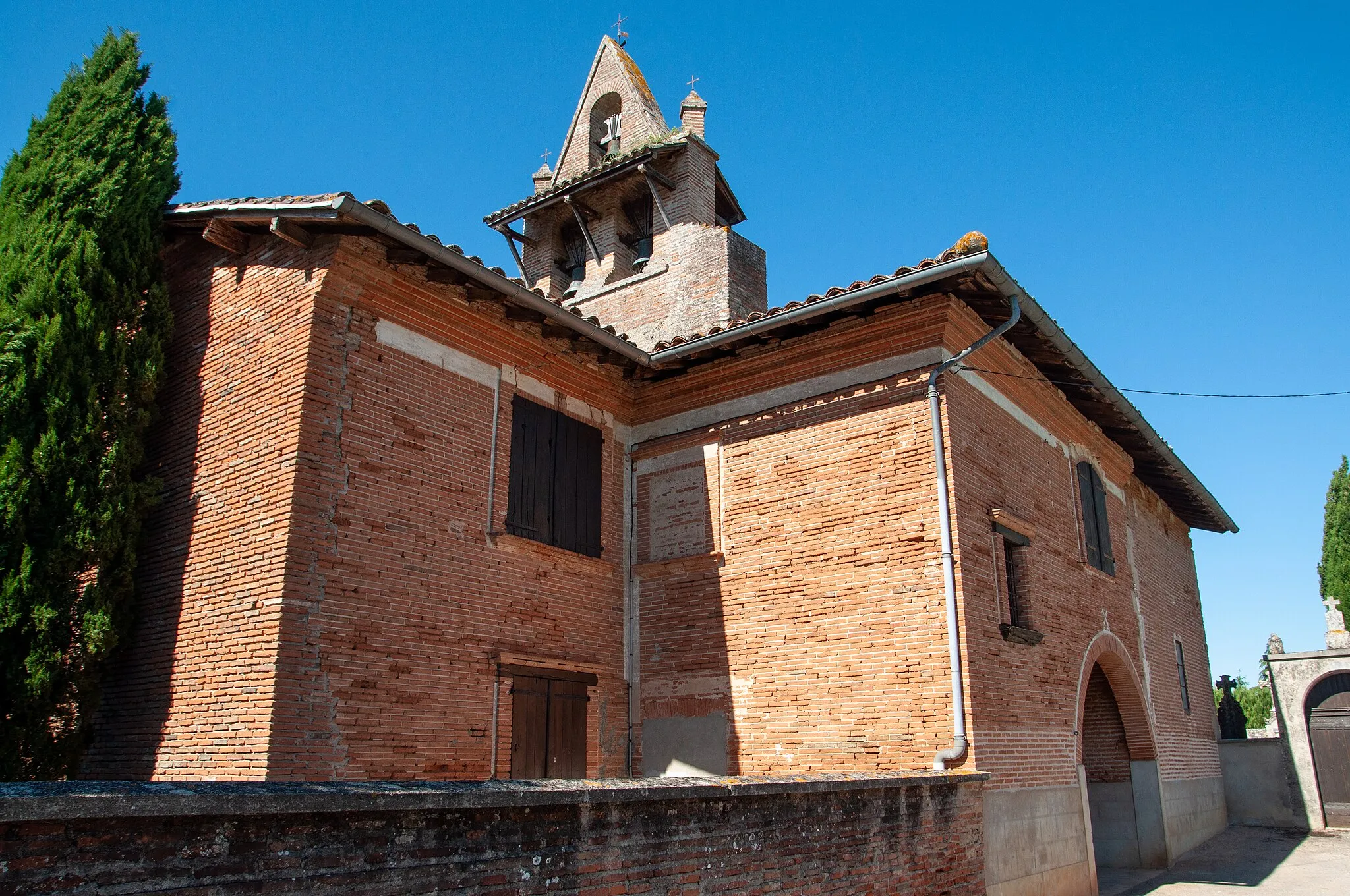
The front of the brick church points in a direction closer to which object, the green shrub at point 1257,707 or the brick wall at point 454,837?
the brick wall

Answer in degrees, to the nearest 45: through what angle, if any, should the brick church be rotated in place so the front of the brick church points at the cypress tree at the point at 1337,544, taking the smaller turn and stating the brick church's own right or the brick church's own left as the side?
approximately 90° to the brick church's own left

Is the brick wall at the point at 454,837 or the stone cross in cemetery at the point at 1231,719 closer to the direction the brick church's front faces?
the brick wall

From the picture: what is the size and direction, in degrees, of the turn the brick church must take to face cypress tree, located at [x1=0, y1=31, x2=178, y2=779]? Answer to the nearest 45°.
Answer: approximately 135° to its right

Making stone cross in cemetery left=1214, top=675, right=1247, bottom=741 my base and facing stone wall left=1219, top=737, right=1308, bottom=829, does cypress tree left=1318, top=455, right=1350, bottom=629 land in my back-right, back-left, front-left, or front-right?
back-left

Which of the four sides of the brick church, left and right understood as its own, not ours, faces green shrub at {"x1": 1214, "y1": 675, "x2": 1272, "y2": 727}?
left
